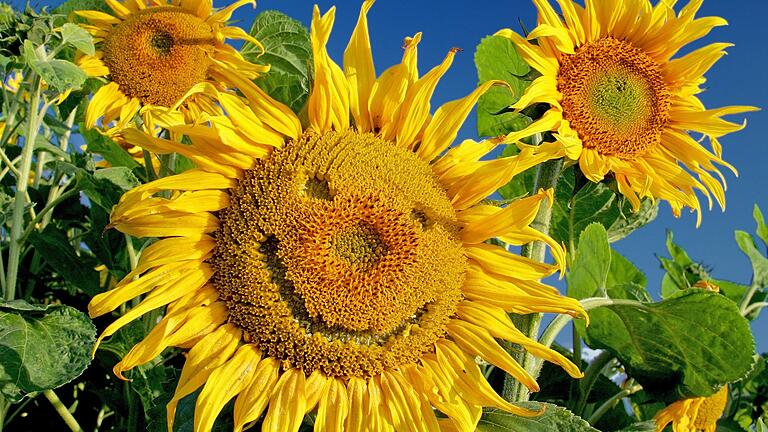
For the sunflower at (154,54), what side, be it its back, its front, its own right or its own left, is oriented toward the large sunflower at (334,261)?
front

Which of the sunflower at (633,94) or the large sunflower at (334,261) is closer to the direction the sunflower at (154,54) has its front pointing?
the large sunflower

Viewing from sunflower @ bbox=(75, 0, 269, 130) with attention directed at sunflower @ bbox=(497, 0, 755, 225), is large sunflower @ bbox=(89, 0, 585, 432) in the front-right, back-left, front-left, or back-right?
front-right

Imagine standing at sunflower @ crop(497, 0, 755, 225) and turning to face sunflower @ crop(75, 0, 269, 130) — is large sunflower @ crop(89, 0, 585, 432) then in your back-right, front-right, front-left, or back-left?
front-left

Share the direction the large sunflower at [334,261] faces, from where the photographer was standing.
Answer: facing the viewer

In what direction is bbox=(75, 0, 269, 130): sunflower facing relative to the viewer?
toward the camera

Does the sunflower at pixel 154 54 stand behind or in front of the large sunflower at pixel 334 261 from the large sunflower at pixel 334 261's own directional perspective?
behind

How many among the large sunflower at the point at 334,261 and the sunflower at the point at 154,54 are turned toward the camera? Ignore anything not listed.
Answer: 2

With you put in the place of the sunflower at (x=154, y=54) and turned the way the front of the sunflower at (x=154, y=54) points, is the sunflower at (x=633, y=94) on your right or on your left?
on your left

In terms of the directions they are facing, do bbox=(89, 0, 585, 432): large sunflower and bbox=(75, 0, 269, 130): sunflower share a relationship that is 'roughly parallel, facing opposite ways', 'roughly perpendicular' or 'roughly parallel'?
roughly parallel
